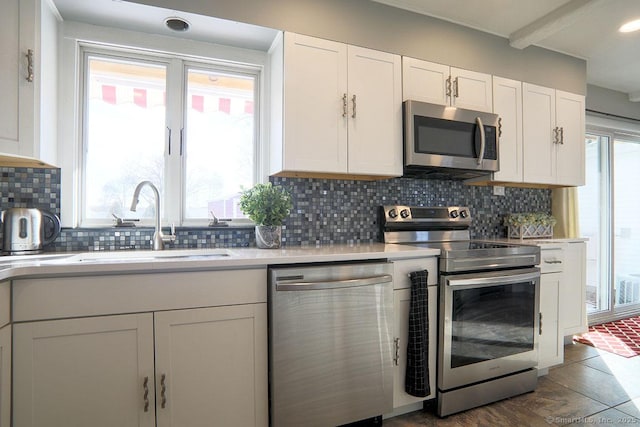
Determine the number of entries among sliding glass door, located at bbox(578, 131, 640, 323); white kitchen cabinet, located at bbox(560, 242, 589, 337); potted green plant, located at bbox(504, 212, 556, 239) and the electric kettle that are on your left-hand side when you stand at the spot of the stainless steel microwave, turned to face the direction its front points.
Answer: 3

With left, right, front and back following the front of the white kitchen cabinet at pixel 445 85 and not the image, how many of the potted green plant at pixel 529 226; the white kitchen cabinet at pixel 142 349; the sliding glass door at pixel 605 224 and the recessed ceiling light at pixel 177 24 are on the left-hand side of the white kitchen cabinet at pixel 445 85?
2

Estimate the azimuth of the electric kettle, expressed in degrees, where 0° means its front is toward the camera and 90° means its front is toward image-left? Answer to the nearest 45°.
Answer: approximately 90°

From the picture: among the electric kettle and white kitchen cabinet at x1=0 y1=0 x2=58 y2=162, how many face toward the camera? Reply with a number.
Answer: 1

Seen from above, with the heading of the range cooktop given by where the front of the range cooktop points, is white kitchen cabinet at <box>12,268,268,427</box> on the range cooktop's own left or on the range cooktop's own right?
on the range cooktop's own right

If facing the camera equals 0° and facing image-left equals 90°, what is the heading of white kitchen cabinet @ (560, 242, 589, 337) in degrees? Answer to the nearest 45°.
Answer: approximately 315°

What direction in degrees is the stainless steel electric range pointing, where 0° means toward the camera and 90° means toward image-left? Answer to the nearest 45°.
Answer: approximately 315°
